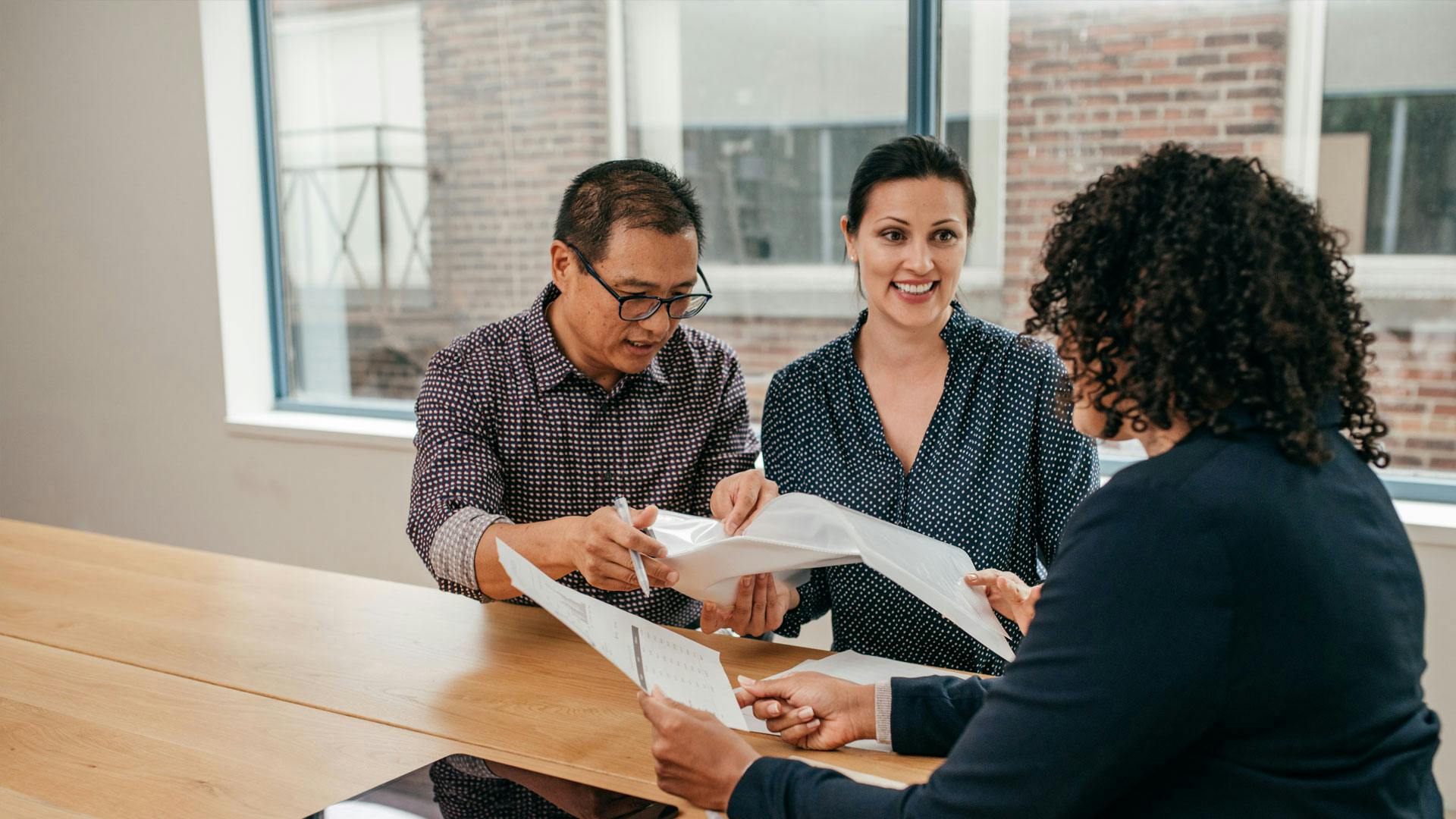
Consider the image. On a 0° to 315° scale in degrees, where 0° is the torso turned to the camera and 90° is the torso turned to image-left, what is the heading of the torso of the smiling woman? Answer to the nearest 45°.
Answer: approximately 0°

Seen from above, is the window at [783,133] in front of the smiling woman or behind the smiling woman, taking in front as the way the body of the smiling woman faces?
behind

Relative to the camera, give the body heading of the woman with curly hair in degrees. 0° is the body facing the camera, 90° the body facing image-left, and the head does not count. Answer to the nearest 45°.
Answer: approximately 135°

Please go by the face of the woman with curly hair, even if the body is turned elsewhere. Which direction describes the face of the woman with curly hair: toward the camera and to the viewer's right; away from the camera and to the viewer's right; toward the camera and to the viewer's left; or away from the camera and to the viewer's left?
away from the camera and to the viewer's left

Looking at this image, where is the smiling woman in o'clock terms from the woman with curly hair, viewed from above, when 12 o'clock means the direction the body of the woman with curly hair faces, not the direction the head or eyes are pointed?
The smiling woman is roughly at 1 o'clock from the woman with curly hair.

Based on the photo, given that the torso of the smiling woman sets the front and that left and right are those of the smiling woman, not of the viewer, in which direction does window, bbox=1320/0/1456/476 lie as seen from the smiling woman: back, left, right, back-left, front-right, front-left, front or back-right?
back-left

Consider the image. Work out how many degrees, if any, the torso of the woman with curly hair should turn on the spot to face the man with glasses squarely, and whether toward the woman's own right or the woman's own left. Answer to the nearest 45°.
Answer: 0° — they already face them

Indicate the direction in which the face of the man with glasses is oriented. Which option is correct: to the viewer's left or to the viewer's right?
to the viewer's right

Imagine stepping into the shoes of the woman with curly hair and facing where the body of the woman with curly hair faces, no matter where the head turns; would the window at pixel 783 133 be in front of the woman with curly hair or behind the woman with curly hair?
in front

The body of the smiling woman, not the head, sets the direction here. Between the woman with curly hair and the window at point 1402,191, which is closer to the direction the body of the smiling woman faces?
the woman with curly hair

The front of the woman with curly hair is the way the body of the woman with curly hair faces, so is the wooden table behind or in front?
in front
